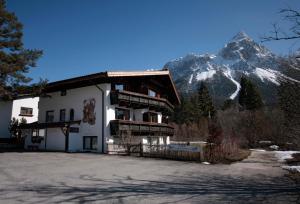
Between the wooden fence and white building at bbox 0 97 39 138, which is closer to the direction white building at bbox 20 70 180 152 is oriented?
the wooden fence

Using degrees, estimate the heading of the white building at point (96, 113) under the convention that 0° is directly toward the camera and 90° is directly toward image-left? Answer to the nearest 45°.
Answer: approximately 315°

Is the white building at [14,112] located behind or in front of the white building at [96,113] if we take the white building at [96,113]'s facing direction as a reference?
behind
